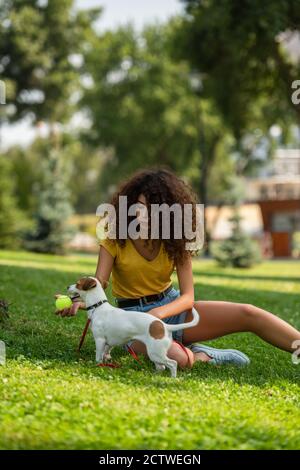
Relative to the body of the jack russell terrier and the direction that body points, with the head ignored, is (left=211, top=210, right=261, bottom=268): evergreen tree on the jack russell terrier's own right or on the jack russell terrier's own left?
on the jack russell terrier's own right

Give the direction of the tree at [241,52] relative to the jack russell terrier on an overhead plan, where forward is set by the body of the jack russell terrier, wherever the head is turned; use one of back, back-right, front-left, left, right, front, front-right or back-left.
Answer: right

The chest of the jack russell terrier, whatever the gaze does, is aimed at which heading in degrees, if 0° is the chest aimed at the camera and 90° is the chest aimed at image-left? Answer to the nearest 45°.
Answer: approximately 90°

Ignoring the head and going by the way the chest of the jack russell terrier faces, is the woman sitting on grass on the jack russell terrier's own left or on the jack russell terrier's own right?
on the jack russell terrier's own right

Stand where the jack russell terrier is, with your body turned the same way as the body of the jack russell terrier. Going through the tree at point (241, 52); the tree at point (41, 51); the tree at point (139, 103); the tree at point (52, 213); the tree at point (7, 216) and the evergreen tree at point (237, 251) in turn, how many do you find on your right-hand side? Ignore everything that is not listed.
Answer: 6

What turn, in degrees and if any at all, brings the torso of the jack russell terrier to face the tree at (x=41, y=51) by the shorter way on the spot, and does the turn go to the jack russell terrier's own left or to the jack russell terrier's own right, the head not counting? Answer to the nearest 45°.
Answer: approximately 90° to the jack russell terrier's own right

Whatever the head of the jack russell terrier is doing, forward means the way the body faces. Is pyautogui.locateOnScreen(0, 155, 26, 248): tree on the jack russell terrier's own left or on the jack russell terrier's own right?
on the jack russell terrier's own right

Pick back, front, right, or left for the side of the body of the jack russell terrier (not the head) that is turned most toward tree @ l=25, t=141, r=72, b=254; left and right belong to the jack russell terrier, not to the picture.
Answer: right

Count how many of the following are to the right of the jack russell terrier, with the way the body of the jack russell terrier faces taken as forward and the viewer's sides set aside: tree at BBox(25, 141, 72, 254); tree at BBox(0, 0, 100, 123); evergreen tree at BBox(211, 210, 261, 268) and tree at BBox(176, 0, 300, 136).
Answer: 4

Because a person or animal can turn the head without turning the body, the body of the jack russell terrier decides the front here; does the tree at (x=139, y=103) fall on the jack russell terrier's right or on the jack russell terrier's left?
on the jack russell terrier's right
